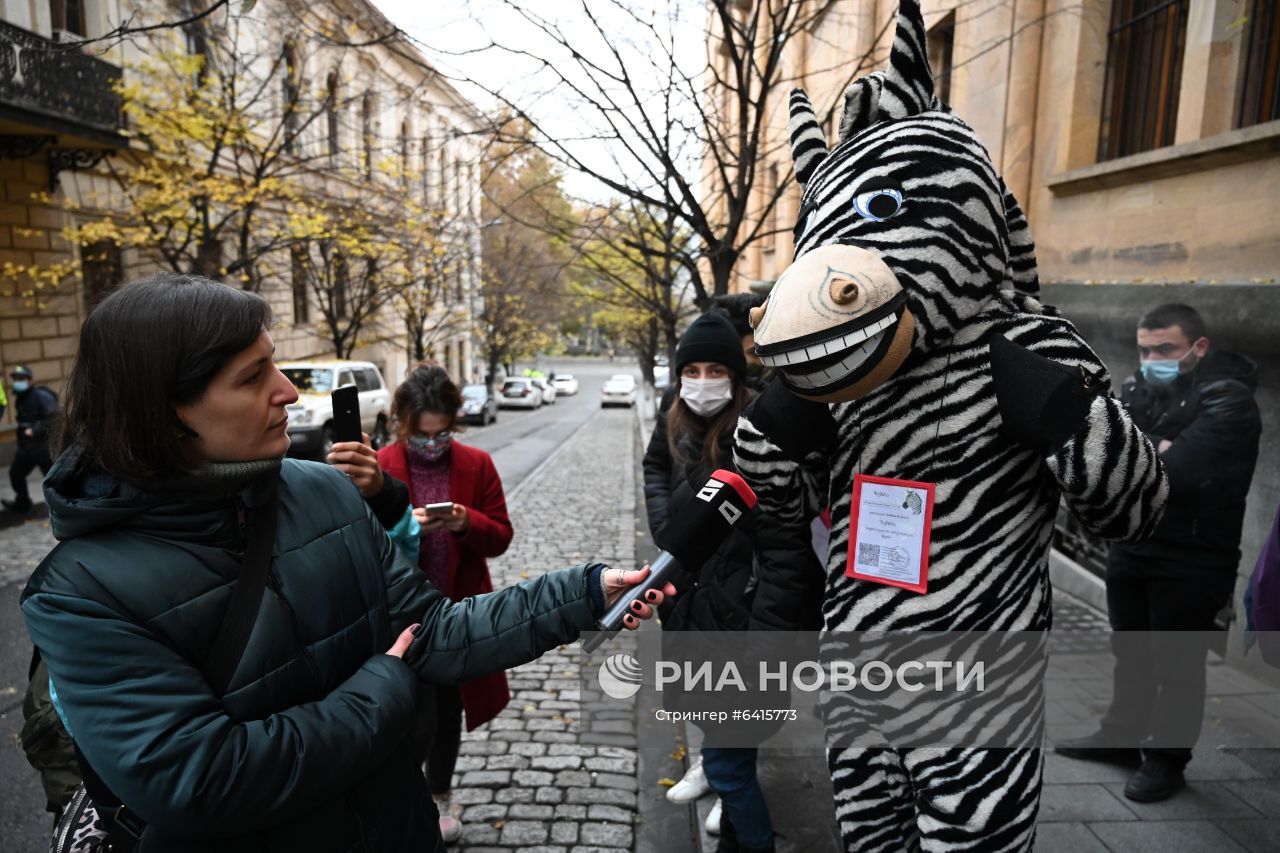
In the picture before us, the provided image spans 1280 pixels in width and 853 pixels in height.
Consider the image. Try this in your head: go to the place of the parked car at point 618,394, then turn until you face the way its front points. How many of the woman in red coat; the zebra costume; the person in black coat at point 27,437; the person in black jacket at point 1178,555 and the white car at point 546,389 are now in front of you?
4

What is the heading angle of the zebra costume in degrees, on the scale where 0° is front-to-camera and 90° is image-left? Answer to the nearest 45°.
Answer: approximately 45°

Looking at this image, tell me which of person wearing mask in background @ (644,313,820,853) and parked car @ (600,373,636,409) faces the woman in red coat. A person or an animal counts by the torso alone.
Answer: the parked car

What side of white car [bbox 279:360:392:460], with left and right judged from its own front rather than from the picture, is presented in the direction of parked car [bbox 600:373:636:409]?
back

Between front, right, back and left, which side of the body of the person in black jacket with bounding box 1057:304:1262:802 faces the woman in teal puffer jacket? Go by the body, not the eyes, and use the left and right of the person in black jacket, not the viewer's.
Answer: front

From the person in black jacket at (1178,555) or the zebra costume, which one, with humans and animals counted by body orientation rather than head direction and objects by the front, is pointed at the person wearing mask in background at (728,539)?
the person in black jacket

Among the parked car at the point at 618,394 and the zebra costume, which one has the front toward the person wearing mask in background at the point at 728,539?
the parked car

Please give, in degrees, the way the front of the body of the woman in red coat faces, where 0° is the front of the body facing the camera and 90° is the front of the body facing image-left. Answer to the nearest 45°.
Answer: approximately 0°

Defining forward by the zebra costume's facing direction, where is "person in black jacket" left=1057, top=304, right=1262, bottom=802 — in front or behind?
behind

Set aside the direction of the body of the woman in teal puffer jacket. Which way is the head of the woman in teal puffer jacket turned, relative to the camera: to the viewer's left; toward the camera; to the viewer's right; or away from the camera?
to the viewer's right

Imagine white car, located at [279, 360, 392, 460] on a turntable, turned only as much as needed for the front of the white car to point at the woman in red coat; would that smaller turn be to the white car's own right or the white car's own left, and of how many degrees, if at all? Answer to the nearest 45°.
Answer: approximately 45° to the white car's own left

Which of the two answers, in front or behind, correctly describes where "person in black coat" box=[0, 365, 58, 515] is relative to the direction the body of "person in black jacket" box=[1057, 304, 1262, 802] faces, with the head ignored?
in front
